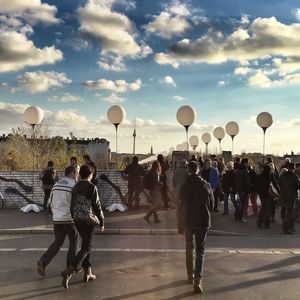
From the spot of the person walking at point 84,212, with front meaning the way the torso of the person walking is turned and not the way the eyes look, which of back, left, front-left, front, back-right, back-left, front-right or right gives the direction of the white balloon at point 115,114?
front-left

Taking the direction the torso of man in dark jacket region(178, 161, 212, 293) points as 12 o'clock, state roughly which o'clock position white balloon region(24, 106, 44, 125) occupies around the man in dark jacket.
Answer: The white balloon is roughly at 11 o'clock from the man in dark jacket.

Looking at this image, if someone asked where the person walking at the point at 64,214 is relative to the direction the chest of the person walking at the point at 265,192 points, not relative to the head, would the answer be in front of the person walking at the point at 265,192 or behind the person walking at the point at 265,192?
behind

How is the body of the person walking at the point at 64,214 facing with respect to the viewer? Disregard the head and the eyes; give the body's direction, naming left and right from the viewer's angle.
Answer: facing away from the viewer and to the right of the viewer

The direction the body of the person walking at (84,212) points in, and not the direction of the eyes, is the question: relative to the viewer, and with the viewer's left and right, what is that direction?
facing away from the viewer and to the right of the viewer

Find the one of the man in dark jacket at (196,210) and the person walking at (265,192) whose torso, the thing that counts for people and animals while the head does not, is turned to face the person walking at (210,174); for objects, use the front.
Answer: the man in dark jacket

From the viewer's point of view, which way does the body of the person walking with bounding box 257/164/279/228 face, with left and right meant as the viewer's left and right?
facing away from the viewer and to the right of the viewer

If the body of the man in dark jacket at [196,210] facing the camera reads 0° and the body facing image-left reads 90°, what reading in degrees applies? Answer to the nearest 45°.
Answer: approximately 180°

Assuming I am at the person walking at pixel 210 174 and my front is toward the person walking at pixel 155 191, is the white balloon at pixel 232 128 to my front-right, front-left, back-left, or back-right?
back-right

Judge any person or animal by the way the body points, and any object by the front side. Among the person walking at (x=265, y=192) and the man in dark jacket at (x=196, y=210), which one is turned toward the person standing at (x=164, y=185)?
the man in dark jacket
